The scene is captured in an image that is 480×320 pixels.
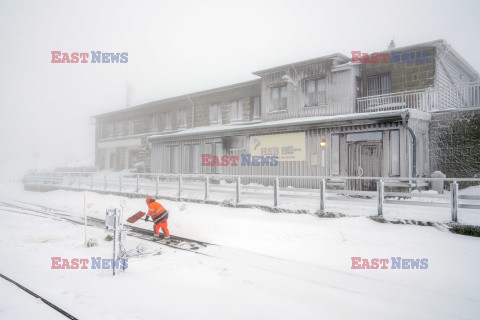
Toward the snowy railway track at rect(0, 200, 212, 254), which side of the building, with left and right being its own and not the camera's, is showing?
front

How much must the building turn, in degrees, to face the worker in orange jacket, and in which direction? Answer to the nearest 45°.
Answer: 0° — it already faces them

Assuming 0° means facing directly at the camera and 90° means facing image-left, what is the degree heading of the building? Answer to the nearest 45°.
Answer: approximately 45°
